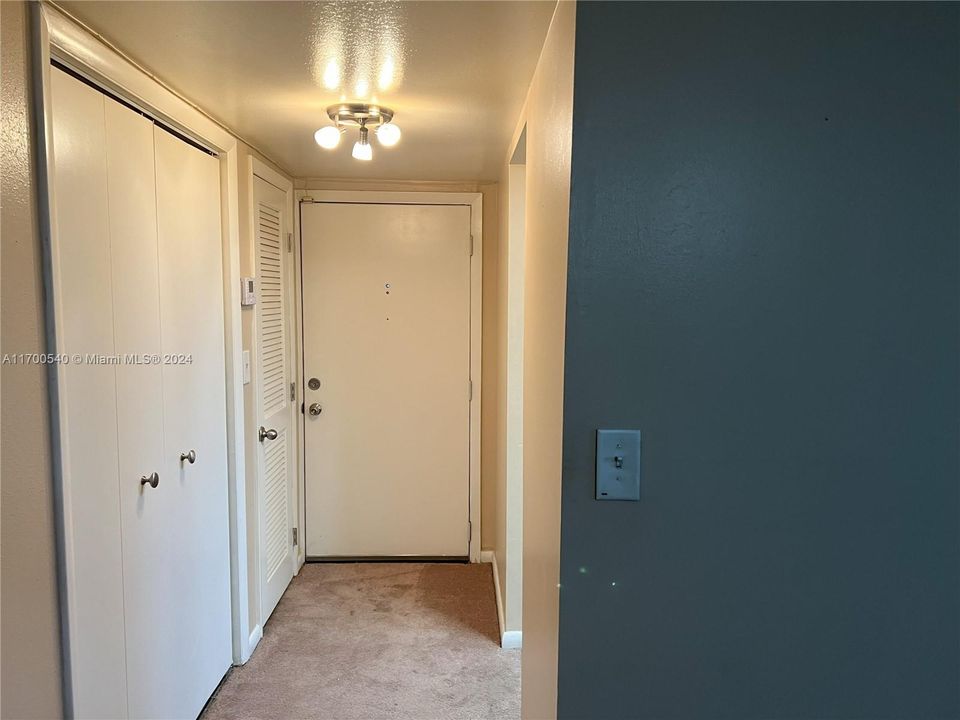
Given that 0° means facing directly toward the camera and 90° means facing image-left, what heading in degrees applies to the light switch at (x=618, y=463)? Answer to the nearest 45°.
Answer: approximately 0°

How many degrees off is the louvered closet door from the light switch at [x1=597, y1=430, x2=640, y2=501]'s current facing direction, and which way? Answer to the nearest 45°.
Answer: approximately 135° to its right

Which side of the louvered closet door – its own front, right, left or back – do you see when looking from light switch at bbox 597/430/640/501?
right

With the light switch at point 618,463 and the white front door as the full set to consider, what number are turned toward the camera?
2

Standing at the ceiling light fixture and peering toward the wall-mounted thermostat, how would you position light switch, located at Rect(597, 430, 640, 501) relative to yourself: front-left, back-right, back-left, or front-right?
back-left

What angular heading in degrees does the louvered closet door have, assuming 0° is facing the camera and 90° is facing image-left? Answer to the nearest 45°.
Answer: approximately 270°

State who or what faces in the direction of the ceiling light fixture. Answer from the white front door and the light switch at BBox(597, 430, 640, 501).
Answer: the white front door

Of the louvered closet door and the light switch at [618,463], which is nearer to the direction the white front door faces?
the light switch
